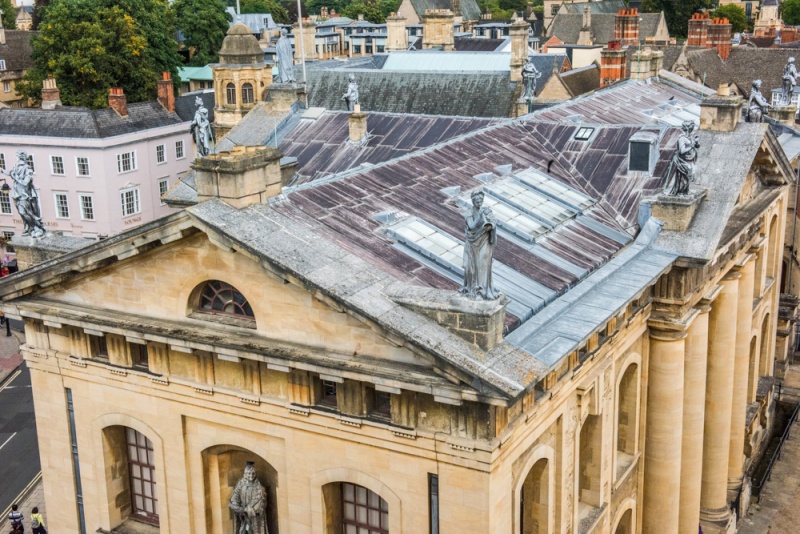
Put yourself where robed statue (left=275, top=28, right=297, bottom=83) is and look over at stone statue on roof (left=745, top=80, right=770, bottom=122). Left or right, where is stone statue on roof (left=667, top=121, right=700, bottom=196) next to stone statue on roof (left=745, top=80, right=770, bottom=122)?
right

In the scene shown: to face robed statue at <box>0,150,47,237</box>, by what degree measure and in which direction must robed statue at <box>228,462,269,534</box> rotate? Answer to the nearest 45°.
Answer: approximately 135° to its right

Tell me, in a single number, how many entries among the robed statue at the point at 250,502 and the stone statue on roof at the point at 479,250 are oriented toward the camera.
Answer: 2

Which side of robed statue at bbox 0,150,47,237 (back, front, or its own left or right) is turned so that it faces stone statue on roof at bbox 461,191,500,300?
left

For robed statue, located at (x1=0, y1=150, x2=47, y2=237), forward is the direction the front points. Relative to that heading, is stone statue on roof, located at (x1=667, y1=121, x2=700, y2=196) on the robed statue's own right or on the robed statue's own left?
on the robed statue's own left

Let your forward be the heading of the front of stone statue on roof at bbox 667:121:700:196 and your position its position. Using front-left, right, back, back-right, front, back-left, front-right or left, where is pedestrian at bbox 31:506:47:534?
back-right

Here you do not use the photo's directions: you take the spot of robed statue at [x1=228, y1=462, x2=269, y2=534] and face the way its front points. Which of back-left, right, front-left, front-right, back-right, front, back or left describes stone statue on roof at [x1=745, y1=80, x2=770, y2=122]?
back-left

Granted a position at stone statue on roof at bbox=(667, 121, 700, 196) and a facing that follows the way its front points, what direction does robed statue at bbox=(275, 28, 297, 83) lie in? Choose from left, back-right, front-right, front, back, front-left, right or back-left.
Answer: back

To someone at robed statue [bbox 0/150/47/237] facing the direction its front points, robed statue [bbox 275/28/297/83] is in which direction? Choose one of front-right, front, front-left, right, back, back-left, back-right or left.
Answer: back
